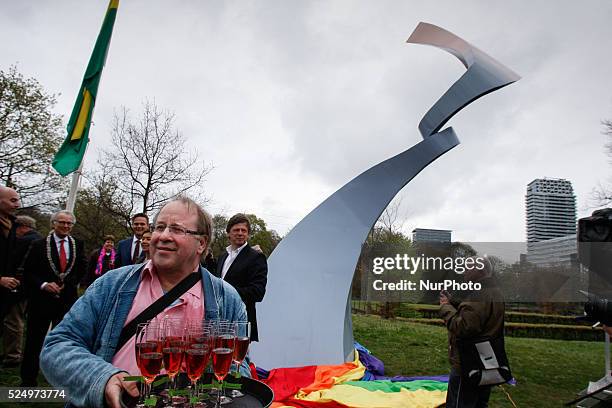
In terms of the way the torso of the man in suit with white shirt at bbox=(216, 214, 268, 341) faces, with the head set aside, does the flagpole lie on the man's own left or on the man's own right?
on the man's own right

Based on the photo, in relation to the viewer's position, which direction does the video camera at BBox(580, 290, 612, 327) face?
facing to the left of the viewer

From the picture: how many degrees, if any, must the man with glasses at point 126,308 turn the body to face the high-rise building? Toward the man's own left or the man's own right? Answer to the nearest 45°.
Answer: approximately 135° to the man's own left

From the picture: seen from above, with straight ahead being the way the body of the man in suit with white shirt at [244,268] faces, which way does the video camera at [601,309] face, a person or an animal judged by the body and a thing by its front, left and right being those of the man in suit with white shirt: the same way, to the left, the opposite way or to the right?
to the right

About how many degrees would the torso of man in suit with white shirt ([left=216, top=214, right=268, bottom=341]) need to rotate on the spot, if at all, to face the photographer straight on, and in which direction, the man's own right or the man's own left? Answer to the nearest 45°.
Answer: approximately 90° to the man's own left

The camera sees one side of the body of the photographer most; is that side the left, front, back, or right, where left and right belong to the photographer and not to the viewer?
left

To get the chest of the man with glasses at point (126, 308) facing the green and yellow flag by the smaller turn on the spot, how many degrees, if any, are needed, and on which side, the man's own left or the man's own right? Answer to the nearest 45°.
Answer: approximately 180°

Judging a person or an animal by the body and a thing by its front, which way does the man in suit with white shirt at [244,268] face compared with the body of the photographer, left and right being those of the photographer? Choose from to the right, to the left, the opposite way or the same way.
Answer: to the left

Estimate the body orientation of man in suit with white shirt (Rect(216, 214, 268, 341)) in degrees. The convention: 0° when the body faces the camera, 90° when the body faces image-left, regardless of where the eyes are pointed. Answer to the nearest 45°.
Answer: approximately 45°
